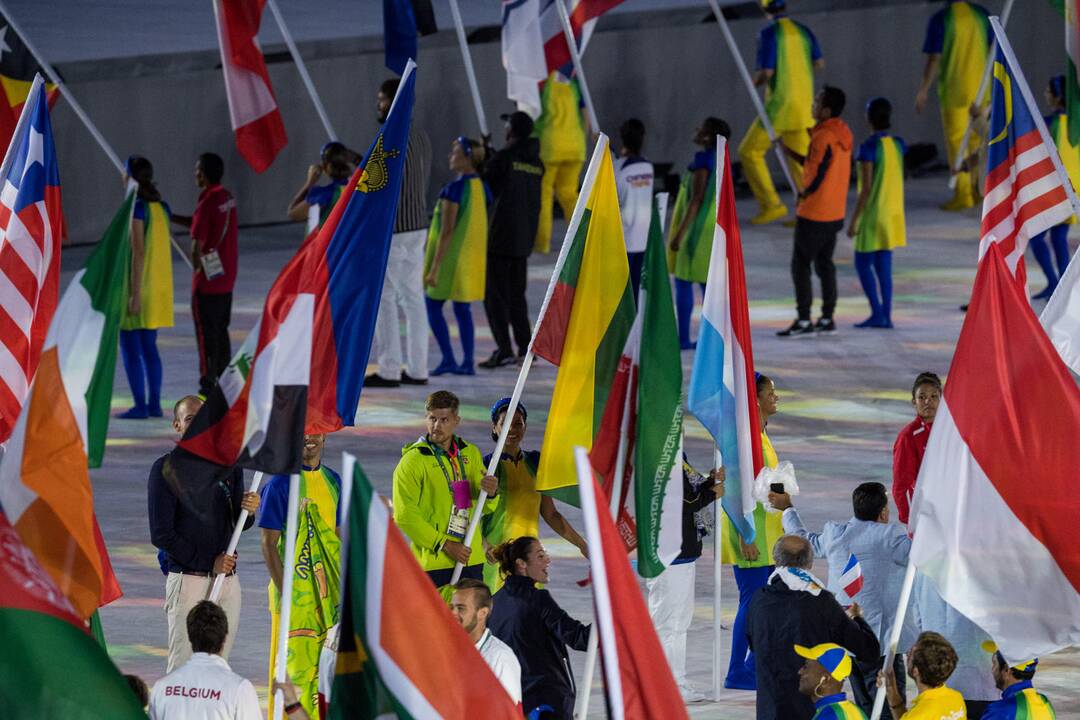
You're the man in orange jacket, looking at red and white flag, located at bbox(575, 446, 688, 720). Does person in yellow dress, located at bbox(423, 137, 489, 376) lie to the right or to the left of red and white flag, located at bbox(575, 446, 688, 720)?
right

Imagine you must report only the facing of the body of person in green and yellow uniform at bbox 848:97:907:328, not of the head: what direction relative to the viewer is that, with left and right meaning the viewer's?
facing away from the viewer and to the left of the viewer

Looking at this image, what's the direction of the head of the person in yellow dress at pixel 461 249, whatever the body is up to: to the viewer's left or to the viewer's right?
to the viewer's left

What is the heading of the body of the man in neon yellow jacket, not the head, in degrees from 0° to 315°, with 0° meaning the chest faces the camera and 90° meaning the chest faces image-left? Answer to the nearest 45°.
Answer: approximately 315°

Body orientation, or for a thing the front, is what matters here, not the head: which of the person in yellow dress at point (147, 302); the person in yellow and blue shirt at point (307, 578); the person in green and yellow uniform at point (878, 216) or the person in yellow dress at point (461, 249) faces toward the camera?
the person in yellow and blue shirt at point (307, 578)

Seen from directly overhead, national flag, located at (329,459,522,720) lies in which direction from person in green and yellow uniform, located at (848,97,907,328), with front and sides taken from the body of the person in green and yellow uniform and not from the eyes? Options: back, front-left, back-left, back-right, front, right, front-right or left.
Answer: back-left

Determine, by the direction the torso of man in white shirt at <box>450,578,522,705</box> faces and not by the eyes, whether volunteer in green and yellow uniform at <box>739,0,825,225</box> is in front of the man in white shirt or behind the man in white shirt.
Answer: behind

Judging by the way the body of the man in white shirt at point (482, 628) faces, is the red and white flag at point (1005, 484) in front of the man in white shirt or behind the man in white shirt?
behind

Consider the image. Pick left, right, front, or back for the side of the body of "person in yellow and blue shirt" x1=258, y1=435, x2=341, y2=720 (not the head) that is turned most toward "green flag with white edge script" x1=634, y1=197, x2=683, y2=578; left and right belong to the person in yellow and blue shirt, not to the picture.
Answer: left

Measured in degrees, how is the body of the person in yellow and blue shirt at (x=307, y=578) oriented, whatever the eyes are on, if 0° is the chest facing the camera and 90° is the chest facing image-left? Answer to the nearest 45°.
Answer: approximately 0°

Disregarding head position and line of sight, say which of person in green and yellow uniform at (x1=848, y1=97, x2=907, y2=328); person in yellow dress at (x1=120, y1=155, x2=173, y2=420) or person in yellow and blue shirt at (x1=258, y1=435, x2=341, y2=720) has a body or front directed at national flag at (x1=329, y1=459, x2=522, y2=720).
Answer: person in yellow and blue shirt at (x1=258, y1=435, x2=341, y2=720)
